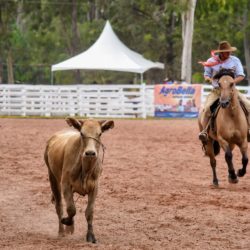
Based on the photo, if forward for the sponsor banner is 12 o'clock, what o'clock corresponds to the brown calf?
The brown calf is roughly at 12 o'clock from the sponsor banner.

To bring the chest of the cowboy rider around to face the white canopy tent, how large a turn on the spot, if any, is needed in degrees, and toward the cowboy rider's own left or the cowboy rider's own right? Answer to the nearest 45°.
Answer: approximately 180°

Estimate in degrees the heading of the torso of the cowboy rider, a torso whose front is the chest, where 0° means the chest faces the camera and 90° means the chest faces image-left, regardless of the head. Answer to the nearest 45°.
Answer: approximately 0°

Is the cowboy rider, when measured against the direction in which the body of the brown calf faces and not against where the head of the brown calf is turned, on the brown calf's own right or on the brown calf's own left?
on the brown calf's own left

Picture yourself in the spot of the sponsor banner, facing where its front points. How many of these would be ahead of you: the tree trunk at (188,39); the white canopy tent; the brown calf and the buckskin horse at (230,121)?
2

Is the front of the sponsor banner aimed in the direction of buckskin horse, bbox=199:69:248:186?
yes

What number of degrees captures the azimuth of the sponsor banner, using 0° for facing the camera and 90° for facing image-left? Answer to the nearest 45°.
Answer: approximately 0°

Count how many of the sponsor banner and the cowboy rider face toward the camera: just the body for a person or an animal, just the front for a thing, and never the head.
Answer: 2
